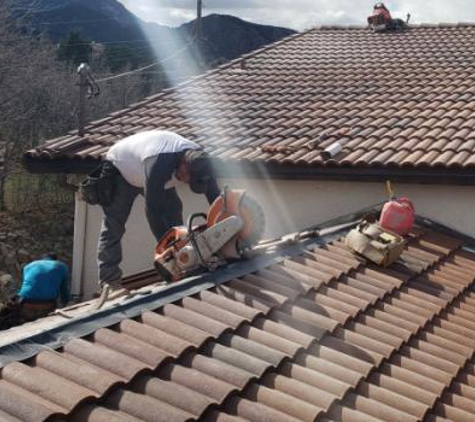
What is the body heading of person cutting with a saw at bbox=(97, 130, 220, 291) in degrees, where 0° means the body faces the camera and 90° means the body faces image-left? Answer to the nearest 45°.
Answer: approximately 270°

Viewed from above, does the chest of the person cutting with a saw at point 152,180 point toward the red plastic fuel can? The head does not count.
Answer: yes

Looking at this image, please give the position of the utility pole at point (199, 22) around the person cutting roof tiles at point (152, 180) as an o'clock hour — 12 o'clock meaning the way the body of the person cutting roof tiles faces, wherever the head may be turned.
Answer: The utility pole is roughly at 9 o'clock from the person cutting roof tiles.

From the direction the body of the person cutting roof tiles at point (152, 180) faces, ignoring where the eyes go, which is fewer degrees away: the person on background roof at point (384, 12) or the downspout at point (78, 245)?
the person on background roof

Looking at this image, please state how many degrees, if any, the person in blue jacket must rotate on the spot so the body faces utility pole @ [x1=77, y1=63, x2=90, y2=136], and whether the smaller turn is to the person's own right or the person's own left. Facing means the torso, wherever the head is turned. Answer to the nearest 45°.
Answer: approximately 45° to the person's own left

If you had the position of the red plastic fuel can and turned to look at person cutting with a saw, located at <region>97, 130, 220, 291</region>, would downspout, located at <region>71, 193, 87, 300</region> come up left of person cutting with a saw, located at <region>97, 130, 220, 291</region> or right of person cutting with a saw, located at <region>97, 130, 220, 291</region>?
right

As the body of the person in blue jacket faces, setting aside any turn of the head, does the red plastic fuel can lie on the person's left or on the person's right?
on the person's right

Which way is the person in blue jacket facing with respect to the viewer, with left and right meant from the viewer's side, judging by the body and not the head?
facing away from the viewer and to the right of the viewer

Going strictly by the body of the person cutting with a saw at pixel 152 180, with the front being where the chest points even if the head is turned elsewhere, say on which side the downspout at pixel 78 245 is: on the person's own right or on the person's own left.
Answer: on the person's own left
